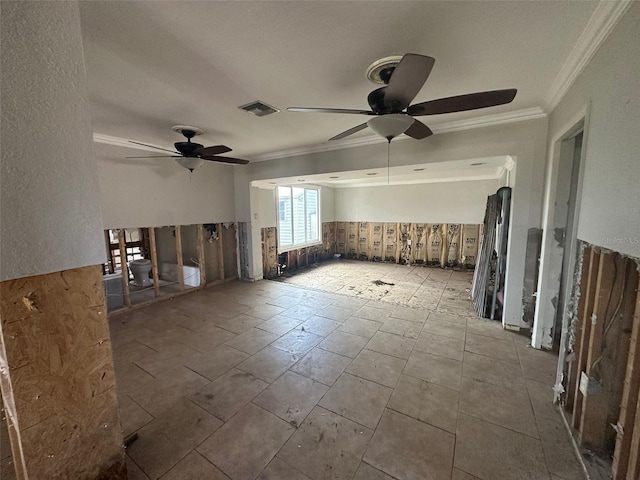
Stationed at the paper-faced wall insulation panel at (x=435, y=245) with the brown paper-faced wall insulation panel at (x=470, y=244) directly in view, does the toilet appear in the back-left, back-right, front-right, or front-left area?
back-right

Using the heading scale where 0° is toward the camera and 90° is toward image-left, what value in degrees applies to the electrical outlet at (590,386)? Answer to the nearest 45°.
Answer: approximately 45°

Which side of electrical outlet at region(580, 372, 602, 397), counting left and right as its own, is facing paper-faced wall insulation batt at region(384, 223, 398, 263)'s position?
right

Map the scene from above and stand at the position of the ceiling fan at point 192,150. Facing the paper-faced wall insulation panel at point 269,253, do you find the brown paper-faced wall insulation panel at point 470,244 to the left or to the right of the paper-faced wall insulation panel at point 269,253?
right

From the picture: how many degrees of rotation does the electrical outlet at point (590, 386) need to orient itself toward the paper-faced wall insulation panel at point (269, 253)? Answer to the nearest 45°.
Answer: approximately 45° to its right

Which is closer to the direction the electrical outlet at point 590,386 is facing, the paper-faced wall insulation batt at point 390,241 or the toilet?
the toilet

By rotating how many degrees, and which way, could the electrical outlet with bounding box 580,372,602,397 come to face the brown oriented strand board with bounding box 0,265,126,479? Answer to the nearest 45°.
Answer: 0° — it already faces it

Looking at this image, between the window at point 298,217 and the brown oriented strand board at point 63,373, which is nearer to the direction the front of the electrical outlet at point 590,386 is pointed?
the brown oriented strand board

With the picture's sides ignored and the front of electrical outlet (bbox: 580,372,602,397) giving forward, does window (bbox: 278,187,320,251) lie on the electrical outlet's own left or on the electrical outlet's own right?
on the electrical outlet's own right

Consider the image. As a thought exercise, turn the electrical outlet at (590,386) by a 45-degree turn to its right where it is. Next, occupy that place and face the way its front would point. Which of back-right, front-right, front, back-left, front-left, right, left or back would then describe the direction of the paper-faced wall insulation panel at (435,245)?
front-right

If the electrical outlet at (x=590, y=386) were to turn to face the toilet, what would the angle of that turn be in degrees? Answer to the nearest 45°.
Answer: approximately 45° to its right
